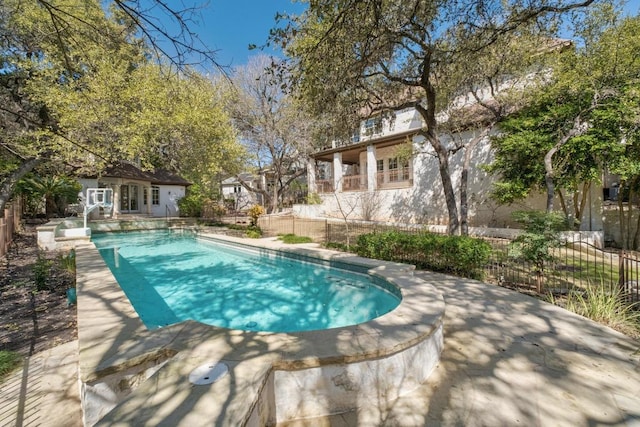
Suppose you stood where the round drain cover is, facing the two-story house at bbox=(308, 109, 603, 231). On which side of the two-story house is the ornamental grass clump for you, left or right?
right

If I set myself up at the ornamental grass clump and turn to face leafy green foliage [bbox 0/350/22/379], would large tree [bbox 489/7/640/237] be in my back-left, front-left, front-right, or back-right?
back-right

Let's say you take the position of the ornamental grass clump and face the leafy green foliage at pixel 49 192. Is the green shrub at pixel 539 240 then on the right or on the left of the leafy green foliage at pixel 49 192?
right

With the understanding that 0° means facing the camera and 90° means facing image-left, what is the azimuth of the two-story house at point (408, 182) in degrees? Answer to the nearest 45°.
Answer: approximately 45°

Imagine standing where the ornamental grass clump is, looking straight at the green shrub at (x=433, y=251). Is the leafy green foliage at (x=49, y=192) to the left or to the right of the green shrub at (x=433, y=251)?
left

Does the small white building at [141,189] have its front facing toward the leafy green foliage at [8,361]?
yes

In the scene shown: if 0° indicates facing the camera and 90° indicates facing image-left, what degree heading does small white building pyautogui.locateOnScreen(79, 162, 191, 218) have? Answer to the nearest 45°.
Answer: approximately 0°

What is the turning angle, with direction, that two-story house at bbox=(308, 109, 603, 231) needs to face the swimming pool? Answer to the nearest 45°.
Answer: approximately 45° to its left

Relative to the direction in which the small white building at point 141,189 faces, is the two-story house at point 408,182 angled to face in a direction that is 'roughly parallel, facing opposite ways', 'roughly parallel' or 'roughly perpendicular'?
roughly perpendicular
